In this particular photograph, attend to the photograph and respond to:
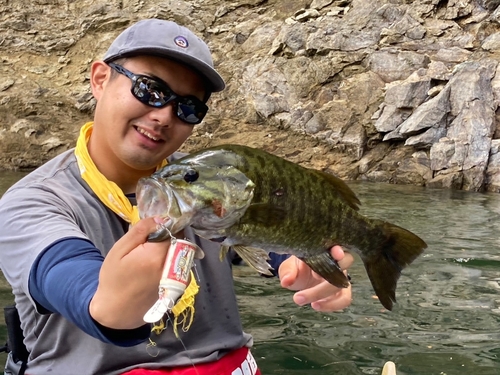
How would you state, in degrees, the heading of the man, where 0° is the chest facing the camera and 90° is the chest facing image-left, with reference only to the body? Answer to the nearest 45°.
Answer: approximately 315°
